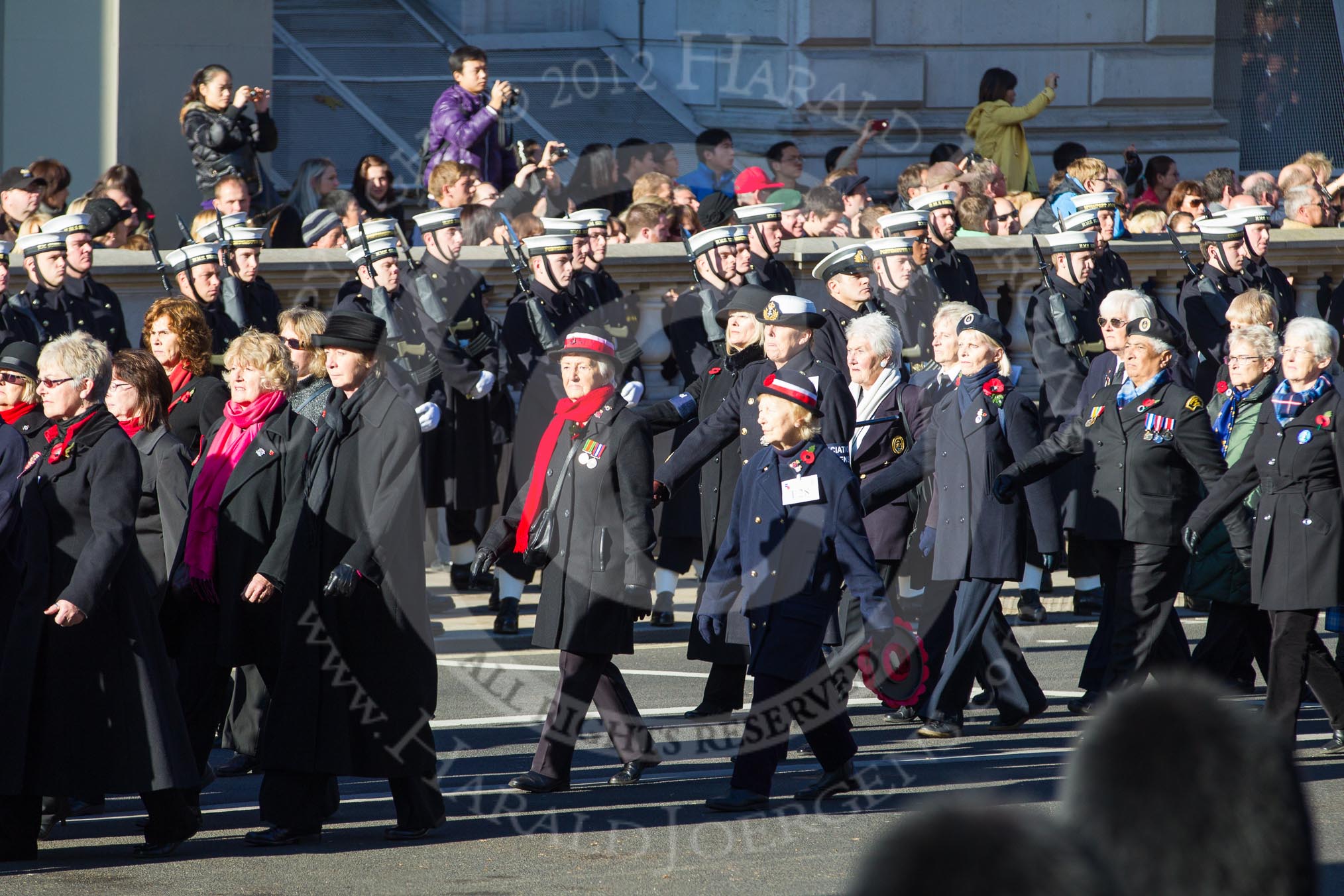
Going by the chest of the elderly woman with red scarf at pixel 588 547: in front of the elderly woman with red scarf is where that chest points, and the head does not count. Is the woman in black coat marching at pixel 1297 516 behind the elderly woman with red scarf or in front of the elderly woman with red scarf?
behind

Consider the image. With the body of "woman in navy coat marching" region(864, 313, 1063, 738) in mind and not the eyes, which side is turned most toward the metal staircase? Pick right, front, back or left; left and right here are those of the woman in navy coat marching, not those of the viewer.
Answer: right

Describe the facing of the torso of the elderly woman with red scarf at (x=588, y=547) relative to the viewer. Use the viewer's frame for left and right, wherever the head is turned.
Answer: facing the viewer and to the left of the viewer

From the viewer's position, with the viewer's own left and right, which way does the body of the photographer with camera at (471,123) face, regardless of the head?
facing to the right of the viewer

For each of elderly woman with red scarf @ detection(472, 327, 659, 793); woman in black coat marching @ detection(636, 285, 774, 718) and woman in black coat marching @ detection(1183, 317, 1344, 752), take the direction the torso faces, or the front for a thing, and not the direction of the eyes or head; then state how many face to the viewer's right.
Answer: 0

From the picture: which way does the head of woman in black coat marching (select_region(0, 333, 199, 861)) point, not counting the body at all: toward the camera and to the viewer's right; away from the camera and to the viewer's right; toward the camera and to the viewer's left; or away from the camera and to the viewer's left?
toward the camera and to the viewer's left

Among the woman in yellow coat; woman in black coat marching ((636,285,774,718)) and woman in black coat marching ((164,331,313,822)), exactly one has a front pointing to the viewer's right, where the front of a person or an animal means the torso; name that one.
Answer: the woman in yellow coat

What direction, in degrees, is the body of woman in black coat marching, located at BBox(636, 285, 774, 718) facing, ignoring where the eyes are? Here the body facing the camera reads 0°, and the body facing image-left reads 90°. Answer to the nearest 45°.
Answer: approximately 45°

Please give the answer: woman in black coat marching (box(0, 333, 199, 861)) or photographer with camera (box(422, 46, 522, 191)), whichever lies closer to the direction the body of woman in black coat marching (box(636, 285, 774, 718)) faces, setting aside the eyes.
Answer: the woman in black coat marching

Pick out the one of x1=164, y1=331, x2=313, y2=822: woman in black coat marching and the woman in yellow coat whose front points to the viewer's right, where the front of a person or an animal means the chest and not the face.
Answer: the woman in yellow coat

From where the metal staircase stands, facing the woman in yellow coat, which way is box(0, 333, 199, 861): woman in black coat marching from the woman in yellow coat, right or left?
right

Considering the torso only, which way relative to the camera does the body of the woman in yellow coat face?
to the viewer's right
